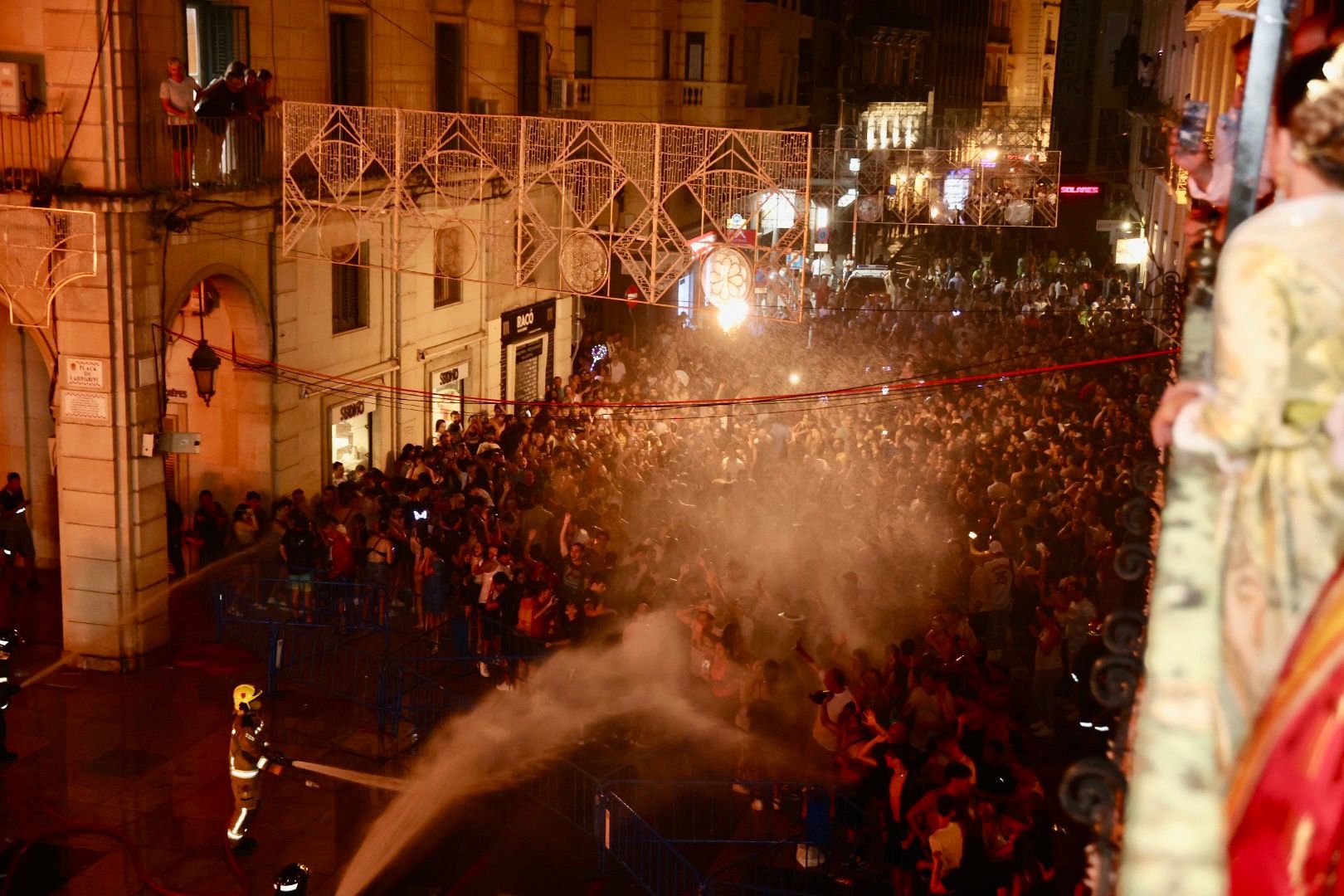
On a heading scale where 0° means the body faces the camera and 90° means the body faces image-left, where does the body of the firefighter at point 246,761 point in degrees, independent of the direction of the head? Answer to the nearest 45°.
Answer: approximately 270°

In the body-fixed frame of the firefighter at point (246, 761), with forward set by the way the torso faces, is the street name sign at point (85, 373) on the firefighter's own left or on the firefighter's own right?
on the firefighter's own left

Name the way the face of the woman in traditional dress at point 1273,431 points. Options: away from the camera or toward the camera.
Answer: away from the camera

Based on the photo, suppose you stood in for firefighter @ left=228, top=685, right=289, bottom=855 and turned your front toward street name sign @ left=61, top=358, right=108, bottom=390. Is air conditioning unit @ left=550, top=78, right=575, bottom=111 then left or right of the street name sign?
right

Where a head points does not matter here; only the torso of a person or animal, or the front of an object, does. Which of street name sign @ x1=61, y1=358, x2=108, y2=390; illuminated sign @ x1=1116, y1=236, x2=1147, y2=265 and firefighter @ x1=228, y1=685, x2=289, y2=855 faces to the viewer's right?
the firefighter

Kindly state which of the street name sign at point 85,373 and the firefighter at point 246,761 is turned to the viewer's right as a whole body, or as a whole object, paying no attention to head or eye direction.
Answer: the firefighter

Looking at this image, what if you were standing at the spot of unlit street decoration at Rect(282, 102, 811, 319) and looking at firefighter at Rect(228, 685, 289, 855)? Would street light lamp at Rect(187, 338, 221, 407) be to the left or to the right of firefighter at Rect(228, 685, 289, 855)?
right
